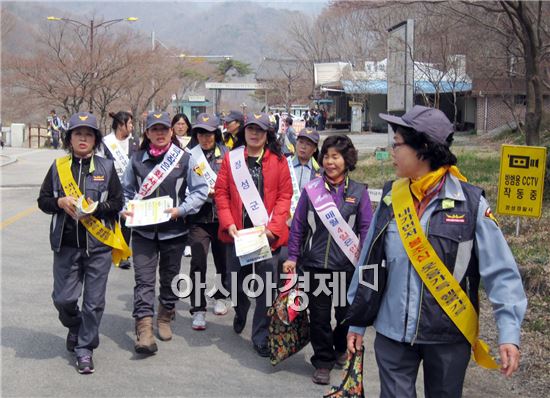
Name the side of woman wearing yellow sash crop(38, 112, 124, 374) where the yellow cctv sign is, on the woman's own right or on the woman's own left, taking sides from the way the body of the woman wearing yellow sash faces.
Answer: on the woman's own left

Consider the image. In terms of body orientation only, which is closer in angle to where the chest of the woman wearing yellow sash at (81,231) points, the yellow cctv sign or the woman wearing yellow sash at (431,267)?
the woman wearing yellow sash

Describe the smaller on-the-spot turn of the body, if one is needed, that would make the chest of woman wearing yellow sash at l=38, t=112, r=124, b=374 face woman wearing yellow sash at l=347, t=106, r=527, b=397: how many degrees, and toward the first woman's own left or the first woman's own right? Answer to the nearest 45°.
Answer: approximately 45° to the first woman's own left

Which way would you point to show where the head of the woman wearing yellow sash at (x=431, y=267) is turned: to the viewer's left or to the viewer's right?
to the viewer's left

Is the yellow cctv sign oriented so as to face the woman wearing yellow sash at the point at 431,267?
yes

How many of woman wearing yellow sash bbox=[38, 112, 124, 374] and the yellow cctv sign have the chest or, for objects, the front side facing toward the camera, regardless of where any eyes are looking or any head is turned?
2

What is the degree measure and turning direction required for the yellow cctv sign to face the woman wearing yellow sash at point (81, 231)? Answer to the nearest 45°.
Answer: approximately 45° to its right

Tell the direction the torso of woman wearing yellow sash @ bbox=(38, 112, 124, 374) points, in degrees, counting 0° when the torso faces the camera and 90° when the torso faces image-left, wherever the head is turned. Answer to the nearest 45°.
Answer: approximately 0°

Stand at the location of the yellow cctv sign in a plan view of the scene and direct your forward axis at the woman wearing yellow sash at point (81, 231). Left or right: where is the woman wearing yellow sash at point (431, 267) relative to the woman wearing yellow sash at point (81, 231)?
left
